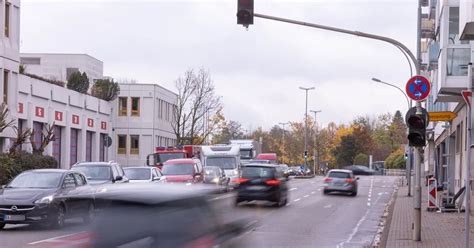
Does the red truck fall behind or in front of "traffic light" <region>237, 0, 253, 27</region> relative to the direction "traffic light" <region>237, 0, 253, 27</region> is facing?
behind

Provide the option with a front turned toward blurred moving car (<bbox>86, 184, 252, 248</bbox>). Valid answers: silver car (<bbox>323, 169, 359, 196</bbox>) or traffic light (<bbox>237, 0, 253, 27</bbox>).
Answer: the traffic light

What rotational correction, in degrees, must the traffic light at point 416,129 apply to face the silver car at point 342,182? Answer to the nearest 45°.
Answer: approximately 180°

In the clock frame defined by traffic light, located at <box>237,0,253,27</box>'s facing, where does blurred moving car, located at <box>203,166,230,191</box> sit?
The blurred moving car is roughly at 6 o'clock from the traffic light.

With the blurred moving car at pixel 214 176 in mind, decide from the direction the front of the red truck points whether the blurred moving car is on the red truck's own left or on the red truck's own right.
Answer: on the red truck's own left

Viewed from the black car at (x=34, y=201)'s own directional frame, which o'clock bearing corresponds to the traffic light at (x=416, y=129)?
The traffic light is roughly at 8 o'clock from the black car.

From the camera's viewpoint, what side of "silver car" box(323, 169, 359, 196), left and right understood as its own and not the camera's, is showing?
back

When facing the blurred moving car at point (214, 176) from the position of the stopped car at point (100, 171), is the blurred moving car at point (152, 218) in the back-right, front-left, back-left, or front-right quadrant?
back-right

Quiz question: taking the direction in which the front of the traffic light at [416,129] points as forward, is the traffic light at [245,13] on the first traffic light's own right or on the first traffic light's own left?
on the first traffic light's own right
